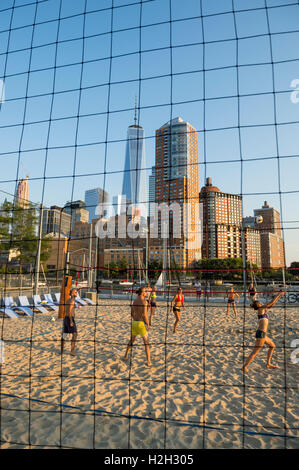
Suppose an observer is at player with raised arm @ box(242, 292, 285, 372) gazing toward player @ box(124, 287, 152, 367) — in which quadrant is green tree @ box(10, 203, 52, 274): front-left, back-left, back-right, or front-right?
front-right

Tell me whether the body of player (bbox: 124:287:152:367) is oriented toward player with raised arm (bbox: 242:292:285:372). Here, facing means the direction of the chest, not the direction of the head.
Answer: no

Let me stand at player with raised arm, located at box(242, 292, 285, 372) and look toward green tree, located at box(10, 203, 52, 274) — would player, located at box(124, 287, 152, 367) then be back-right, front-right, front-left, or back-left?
front-left

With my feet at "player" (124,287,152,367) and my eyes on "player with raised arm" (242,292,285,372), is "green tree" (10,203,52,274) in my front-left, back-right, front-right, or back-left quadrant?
back-left

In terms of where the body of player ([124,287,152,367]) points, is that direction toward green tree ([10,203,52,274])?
no
